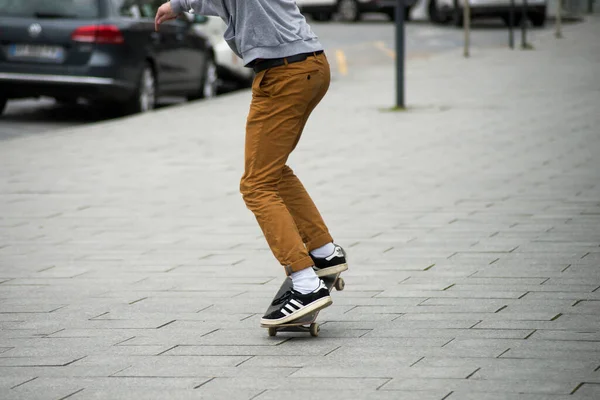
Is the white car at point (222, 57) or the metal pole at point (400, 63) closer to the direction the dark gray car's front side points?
the white car

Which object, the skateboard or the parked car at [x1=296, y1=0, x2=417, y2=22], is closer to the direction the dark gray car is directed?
the parked car

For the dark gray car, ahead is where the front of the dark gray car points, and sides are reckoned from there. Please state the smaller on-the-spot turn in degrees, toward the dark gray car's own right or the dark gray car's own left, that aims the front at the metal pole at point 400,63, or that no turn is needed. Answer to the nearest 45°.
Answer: approximately 45° to the dark gray car's own right

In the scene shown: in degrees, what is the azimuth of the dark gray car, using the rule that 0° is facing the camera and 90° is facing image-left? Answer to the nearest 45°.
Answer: approximately 225°

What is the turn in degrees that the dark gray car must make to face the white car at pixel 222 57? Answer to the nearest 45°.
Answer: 0° — it already faces it

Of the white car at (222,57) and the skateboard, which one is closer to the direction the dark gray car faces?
the white car

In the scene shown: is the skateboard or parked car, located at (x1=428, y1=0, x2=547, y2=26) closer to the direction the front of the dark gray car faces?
the parked car
